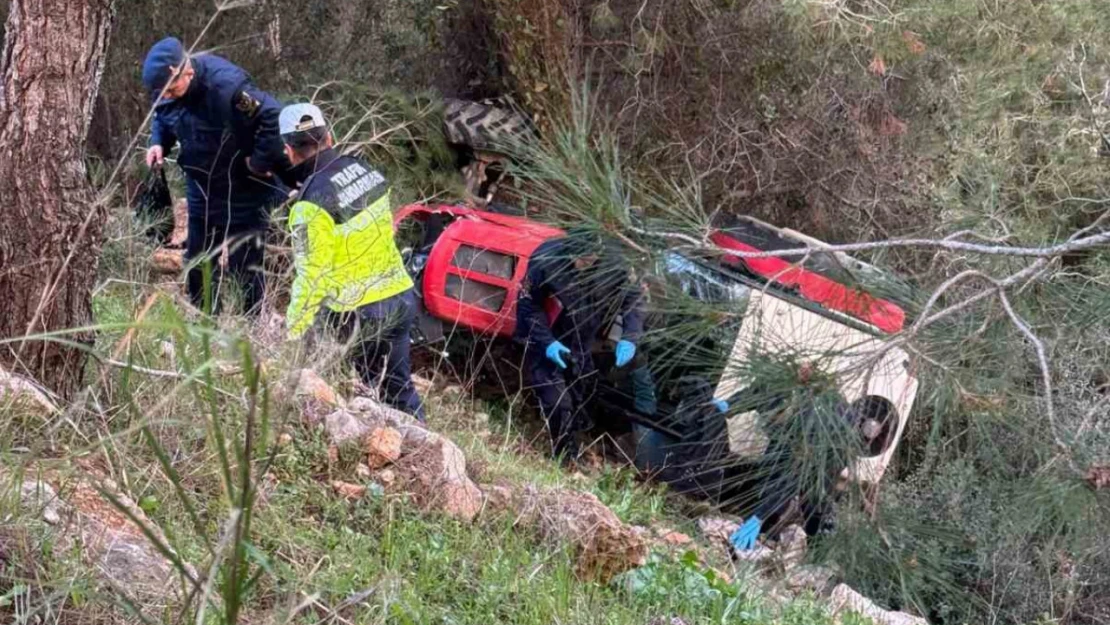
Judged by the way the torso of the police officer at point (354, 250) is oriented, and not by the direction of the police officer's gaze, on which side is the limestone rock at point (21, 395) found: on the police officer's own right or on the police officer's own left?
on the police officer's own left

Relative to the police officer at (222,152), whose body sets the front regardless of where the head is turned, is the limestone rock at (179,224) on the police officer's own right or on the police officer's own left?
on the police officer's own right
